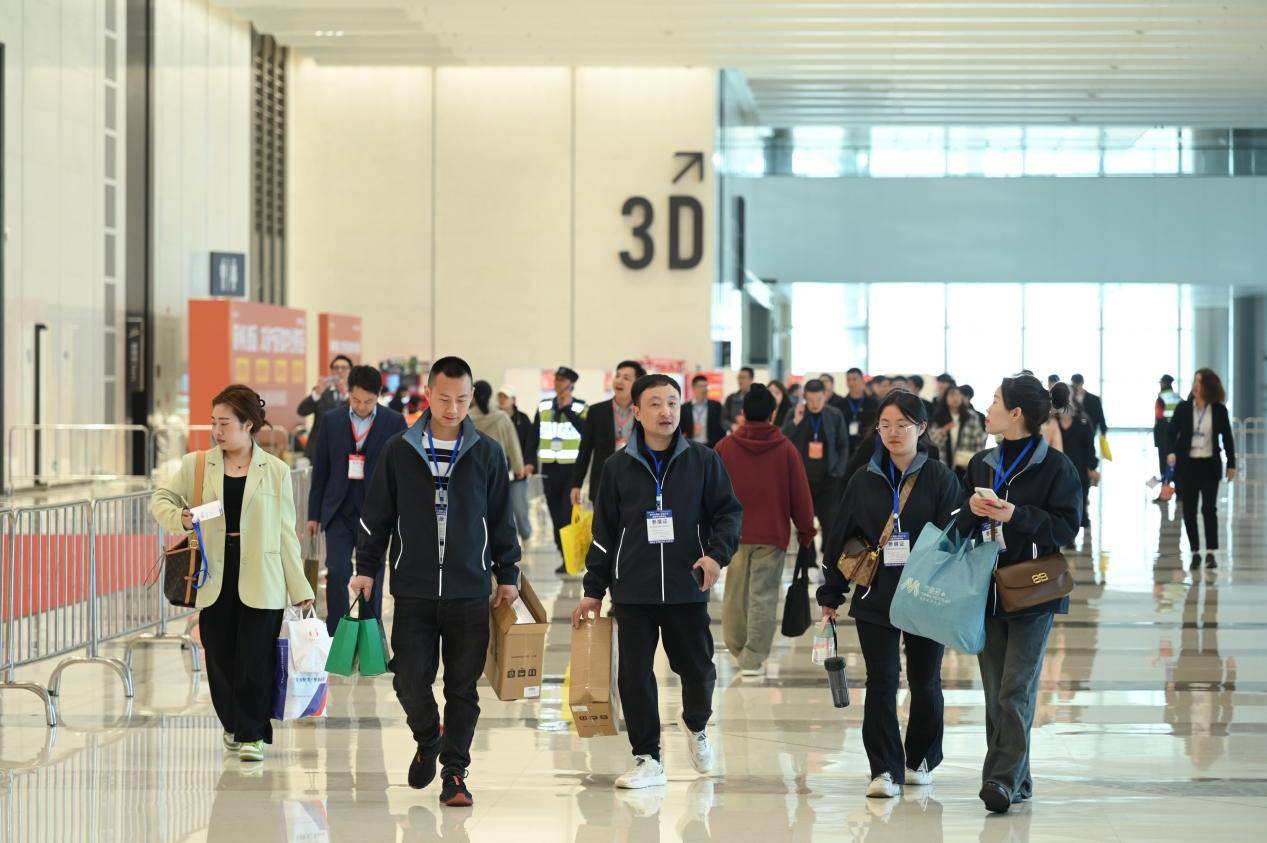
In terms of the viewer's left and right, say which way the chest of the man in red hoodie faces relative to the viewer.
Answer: facing away from the viewer

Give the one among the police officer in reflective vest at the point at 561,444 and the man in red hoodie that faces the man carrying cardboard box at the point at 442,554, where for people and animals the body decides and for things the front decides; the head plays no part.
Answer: the police officer in reflective vest

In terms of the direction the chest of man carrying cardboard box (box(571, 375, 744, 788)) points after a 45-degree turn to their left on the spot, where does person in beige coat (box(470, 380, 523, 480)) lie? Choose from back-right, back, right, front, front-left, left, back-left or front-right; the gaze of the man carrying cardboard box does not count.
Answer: back-left

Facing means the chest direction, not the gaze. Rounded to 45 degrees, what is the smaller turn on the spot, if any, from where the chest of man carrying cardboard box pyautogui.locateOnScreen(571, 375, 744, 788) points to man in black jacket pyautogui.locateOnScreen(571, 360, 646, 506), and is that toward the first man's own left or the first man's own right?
approximately 180°

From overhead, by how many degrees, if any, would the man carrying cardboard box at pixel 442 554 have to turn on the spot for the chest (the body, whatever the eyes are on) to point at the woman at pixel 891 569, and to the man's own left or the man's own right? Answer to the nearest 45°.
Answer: approximately 90° to the man's own left

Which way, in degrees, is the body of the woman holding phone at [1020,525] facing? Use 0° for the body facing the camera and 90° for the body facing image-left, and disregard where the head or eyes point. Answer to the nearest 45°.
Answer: approximately 45°

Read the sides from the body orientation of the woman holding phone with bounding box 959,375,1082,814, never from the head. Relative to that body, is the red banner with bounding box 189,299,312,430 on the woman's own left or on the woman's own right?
on the woman's own right

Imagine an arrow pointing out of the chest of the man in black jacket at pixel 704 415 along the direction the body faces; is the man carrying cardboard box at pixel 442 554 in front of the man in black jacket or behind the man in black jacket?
in front
